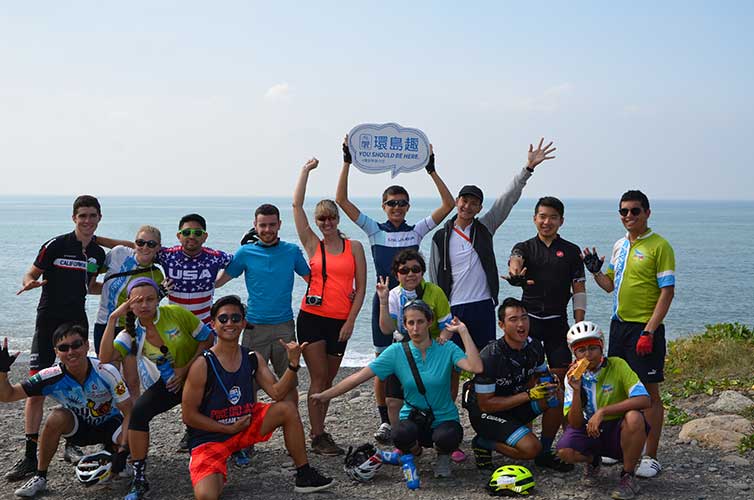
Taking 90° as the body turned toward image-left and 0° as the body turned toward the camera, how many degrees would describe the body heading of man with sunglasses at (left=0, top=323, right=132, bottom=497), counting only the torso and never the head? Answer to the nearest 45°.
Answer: approximately 0°

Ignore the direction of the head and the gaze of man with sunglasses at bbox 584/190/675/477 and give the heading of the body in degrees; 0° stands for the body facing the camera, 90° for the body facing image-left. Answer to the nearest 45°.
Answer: approximately 45°

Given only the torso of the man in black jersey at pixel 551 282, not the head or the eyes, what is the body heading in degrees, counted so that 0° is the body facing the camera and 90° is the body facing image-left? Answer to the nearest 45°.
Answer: approximately 0°

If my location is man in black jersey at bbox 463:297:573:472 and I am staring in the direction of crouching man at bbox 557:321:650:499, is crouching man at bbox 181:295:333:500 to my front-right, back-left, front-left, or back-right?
back-right

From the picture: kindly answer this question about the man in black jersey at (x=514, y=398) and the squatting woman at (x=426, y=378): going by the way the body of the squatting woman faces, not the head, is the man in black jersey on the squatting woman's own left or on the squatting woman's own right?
on the squatting woman's own left

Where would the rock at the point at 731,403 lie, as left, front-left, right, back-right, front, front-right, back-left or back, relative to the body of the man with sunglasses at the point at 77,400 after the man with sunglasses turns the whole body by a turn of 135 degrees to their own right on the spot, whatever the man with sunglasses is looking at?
back-right

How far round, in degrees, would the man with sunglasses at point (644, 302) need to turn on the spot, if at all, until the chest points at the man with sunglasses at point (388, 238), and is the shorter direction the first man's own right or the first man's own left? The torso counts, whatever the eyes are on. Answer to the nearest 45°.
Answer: approximately 45° to the first man's own right

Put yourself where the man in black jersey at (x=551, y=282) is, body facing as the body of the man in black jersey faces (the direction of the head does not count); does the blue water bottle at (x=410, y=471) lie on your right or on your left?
on your right
